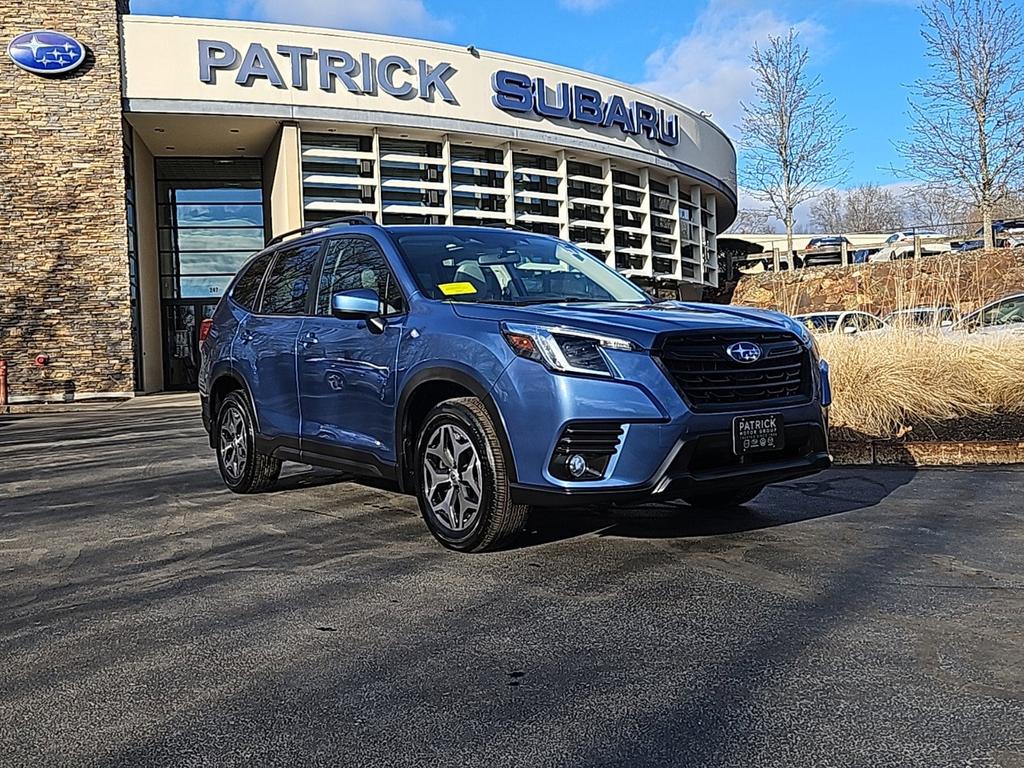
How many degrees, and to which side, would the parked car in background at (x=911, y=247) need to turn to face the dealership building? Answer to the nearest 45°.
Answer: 0° — it already faces it

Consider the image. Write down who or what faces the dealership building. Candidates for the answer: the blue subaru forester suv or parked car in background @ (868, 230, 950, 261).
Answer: the parked car in background

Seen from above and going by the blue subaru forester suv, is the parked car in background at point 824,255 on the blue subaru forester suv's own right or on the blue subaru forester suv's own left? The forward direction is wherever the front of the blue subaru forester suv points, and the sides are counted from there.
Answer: on the blue subaru forester suv's own left

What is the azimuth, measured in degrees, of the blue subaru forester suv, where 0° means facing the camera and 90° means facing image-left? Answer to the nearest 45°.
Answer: approximately 315°

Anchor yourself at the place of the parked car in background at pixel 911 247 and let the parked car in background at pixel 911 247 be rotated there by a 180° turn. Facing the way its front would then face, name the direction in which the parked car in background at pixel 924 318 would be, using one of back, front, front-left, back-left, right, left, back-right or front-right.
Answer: back-right

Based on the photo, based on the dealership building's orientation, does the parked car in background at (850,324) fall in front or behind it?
in front

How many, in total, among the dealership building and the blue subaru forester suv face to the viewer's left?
0

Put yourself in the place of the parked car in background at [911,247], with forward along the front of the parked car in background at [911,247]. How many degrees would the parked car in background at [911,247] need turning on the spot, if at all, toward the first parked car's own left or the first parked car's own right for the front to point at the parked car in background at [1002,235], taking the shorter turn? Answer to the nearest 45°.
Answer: approximately 135° to the first parked car's own left

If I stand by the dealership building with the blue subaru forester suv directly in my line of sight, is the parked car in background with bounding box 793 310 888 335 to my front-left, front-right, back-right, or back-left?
front-left

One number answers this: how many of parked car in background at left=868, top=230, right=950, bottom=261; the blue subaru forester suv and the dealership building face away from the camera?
0

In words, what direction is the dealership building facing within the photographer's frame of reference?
facing the viewer and to the right of the viewer

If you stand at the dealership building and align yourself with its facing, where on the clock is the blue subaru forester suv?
The blue subaru forester suv is roughly at 1 o'clock from the dealership building.

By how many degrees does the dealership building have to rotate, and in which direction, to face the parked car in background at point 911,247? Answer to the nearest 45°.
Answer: approximately 45° to its left

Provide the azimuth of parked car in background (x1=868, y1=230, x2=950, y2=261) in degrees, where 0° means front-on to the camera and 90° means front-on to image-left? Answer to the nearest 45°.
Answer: approximately 45°

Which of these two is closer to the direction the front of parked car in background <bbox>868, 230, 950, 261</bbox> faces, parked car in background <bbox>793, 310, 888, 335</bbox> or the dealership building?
the dealership building
